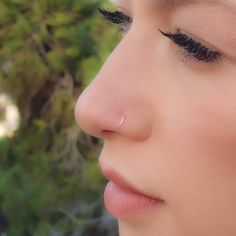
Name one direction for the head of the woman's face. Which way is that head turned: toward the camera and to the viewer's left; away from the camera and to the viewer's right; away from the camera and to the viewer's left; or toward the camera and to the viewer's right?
toward the camera and to the viewer's left
